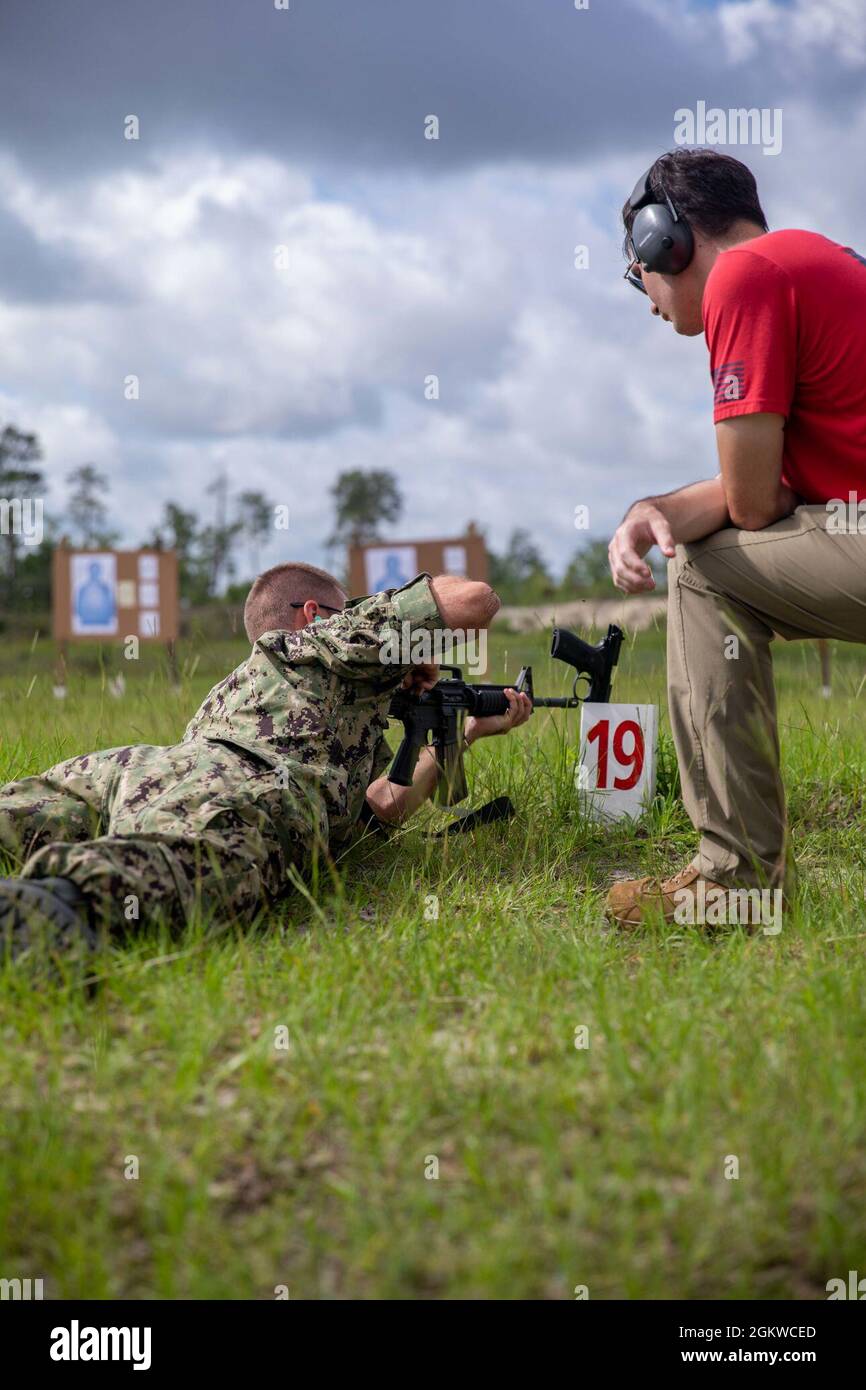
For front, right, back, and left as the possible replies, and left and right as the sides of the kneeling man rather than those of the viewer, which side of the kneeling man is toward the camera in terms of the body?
left

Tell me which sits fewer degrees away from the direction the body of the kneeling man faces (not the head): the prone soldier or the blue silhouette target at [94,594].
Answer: the prone soldier

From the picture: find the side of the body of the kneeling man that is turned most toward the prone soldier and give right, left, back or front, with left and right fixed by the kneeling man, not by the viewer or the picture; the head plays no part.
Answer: front

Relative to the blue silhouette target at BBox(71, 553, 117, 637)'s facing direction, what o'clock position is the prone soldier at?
The prone soldier is roughly at 12 o'clock from the blue silhouette target.

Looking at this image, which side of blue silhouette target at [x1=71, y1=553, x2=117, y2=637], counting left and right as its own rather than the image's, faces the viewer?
front

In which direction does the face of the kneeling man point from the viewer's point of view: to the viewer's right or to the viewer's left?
to the viewer's left

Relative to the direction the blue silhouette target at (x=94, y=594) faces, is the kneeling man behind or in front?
in front

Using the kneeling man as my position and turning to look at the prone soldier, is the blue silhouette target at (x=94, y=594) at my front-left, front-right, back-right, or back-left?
front-right
